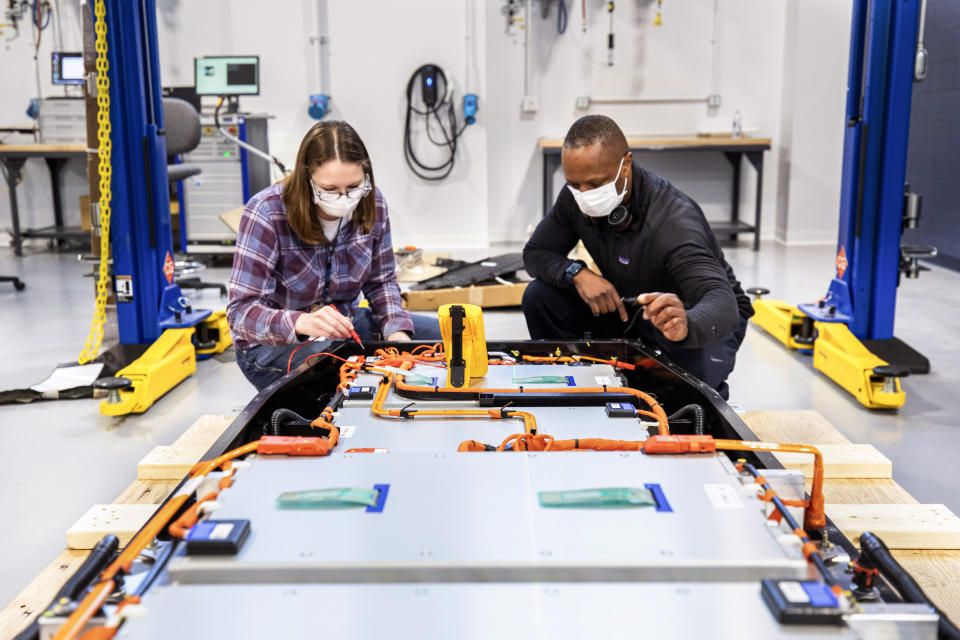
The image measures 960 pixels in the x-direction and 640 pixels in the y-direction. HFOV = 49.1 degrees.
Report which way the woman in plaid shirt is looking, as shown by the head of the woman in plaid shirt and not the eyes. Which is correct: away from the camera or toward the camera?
toward the camera

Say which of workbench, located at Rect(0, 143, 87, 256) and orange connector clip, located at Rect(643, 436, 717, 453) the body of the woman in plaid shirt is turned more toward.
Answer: the orange connector clip

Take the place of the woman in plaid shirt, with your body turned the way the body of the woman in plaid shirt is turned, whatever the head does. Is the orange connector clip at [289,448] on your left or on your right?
on your right

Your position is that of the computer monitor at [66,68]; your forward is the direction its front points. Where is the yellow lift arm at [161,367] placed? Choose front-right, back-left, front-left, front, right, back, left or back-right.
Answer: front

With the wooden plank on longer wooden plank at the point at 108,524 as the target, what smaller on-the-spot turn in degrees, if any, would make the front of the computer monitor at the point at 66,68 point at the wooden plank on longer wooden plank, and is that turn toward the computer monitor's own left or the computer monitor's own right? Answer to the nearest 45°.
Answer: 0° — it already faces it

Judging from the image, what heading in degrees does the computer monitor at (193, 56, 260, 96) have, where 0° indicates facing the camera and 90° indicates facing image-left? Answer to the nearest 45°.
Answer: approximately 0°

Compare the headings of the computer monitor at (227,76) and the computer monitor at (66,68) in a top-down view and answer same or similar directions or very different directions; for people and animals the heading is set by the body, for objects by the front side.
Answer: same or similar directions

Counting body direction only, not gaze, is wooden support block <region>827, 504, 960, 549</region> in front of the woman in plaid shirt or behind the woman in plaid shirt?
in front

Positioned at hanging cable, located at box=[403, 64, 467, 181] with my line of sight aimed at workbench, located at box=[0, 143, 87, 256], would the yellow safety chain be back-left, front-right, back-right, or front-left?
front-left

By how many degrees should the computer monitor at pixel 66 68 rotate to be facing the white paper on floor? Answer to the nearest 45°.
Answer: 0° — it already faces it

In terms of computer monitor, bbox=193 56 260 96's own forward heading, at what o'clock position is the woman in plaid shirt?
The woman in plaid shirt is roughly at 12 o'clock from the computer monitor.

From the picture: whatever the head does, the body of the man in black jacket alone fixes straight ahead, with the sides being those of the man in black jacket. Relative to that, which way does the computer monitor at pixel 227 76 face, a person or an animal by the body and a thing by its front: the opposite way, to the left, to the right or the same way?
to the left

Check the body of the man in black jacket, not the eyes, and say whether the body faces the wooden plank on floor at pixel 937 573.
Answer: no

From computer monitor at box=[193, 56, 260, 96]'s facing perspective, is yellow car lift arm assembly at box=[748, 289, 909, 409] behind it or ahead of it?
ahead

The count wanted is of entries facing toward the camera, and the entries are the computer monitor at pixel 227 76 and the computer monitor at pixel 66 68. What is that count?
2

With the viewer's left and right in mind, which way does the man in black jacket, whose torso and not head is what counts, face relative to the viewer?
facing the viewer and to the left of the viewer

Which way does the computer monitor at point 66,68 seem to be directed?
toward the camera
